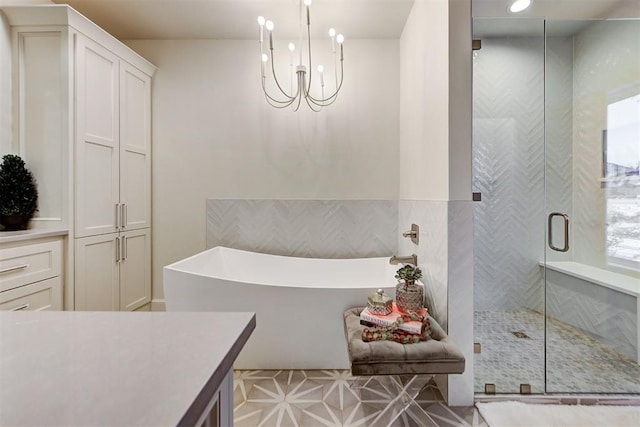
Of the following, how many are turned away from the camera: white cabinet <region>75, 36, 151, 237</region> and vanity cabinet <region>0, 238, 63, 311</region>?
0

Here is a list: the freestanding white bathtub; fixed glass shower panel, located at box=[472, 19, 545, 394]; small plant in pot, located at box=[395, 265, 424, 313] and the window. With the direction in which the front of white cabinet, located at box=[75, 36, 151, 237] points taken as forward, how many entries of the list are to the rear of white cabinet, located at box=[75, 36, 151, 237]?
0

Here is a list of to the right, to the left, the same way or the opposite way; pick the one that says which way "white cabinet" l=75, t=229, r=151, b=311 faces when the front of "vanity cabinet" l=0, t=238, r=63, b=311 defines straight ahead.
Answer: the same way

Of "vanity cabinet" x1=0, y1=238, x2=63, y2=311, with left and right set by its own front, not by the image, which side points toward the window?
front

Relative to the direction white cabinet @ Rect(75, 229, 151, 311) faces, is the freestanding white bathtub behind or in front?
in front

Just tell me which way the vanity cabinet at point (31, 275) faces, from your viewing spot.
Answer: facing the viewer and to the right of the viewer

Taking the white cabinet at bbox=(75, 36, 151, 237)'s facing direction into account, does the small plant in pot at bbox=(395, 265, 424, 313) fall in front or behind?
in front

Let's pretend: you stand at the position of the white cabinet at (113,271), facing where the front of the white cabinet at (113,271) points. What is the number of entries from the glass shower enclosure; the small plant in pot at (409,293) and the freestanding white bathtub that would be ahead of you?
3

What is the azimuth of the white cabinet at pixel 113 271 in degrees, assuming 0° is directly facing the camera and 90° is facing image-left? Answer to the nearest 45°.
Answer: approximately 315°

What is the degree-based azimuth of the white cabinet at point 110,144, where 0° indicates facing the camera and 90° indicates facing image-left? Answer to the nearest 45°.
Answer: approximately 315°

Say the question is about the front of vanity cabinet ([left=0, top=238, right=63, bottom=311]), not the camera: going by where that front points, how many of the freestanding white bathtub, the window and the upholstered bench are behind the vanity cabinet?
0

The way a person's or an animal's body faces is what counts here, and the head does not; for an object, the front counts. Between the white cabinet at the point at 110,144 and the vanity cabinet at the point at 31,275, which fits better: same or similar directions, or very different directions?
same or similar directions

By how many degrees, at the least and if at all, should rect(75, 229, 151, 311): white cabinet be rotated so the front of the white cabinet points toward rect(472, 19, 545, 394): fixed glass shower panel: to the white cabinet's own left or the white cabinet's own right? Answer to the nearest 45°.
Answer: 0° — it already faces it

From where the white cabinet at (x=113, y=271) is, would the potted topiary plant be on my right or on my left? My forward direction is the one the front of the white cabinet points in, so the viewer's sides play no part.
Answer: on my right

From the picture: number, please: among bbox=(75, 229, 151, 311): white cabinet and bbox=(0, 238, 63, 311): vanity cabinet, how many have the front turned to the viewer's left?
0

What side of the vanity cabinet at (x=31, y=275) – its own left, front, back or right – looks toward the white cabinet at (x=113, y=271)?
left

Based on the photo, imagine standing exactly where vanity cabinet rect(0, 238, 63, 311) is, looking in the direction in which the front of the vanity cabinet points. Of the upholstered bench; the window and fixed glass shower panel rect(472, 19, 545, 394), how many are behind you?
0

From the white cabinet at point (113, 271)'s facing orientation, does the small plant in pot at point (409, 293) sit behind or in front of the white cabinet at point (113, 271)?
in front
